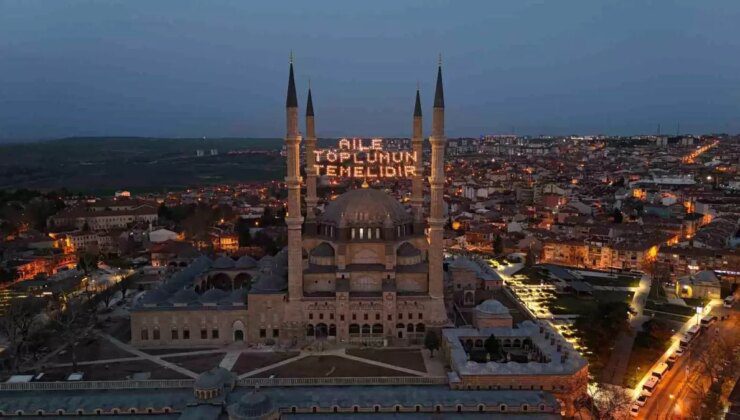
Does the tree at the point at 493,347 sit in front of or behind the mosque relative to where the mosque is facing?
behind

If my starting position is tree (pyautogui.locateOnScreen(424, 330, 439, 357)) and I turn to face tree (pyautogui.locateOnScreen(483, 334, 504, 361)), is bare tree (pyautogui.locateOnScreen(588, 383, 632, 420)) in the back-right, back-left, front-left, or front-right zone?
front-right

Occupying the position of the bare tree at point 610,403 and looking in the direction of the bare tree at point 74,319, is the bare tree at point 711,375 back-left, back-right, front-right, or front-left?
back-right

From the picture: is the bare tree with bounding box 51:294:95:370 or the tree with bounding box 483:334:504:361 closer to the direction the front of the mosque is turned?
the bare tree

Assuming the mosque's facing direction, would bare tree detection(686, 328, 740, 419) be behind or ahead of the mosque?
behind

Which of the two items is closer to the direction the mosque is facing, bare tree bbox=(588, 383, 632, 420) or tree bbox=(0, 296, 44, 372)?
the tree

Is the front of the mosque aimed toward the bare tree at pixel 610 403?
no

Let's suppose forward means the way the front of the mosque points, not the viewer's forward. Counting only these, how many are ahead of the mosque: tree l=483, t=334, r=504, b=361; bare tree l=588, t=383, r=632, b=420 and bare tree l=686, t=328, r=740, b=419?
0
